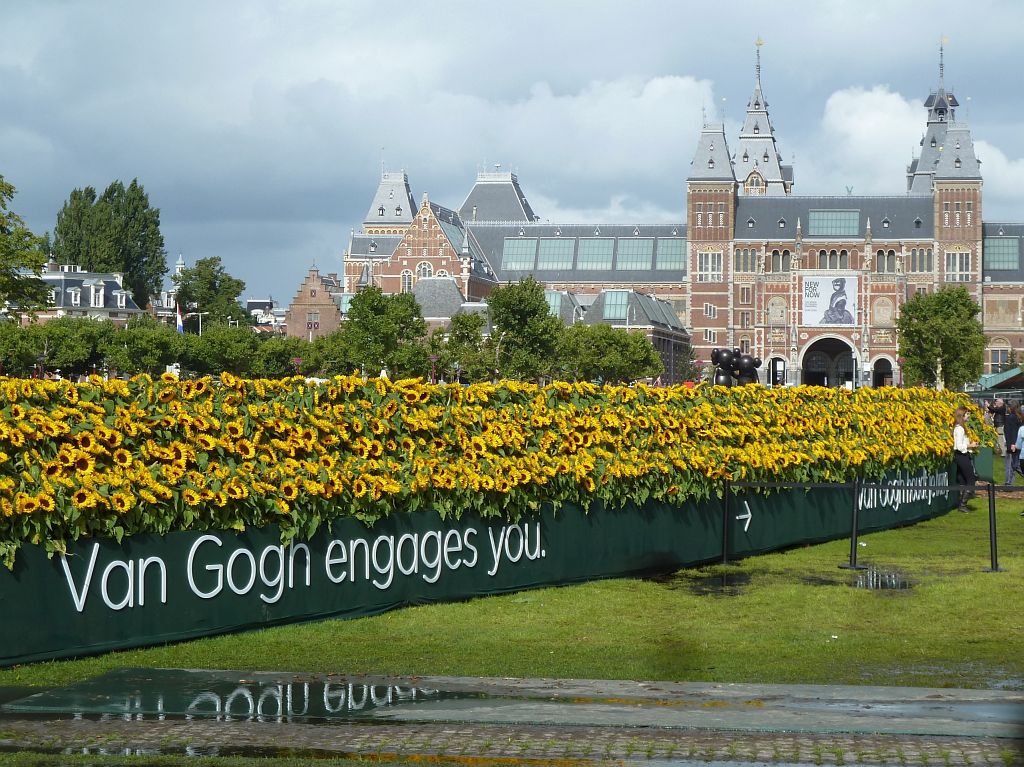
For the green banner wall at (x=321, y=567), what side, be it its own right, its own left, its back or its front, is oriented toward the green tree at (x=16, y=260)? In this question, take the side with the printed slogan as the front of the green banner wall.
back

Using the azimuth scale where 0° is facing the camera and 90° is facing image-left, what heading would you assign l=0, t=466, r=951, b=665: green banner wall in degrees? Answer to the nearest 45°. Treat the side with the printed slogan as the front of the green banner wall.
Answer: approximately 315°

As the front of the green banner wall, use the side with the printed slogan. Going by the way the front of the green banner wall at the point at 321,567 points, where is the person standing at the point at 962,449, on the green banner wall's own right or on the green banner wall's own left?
on the green banner wall's own left

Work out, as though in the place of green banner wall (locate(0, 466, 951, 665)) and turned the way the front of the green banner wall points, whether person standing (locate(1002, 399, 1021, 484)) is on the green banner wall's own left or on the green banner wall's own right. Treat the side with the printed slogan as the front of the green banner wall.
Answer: on the green banner wall's own left

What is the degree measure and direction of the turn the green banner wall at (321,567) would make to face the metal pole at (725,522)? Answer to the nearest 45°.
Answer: approximately 90° to its left

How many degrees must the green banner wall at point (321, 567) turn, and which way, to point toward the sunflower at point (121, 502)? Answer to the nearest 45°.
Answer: approximately 90° to its right
